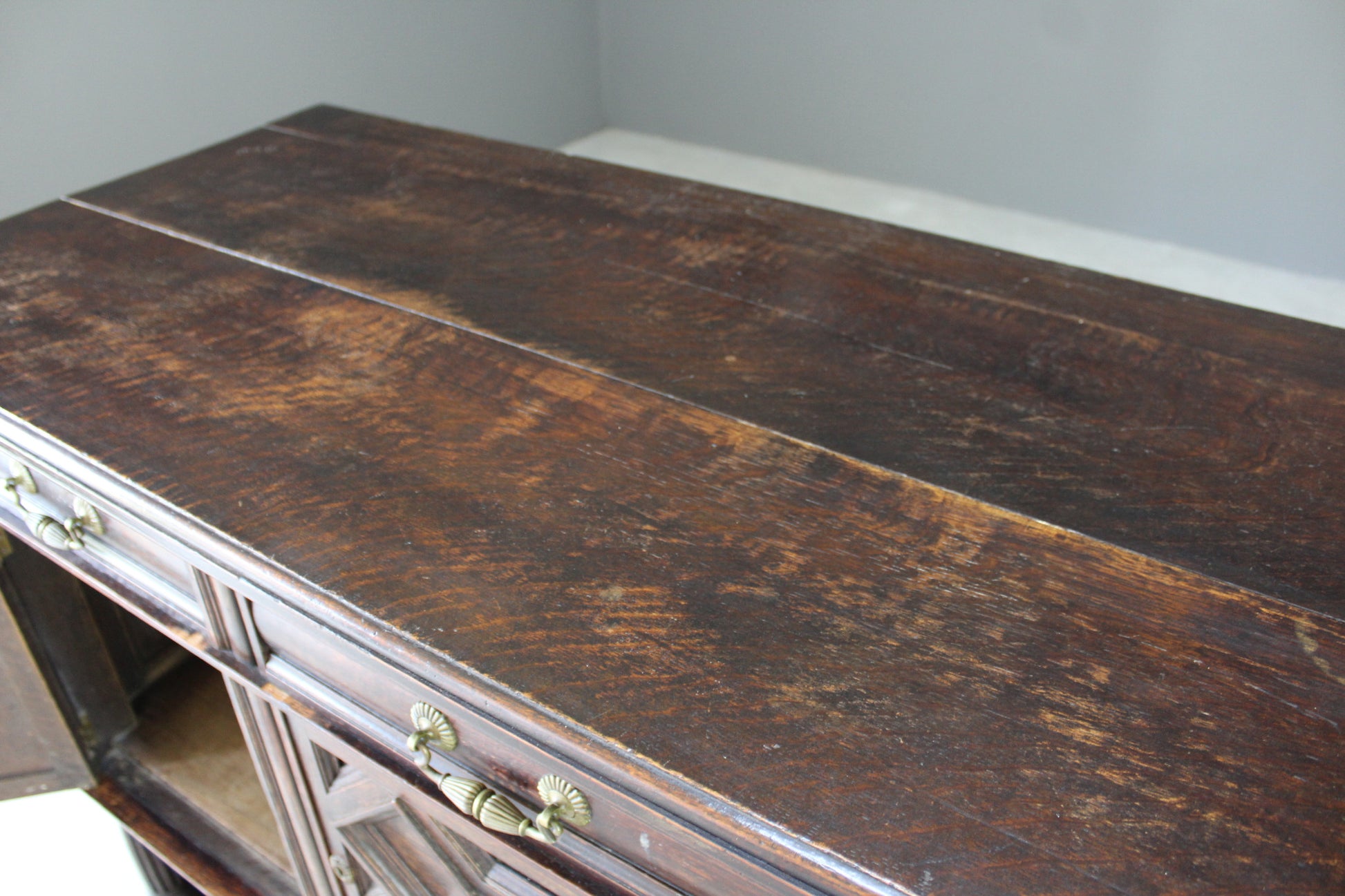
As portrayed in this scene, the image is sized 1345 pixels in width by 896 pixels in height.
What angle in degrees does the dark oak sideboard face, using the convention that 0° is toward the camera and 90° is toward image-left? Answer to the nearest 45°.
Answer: approximately 45°
